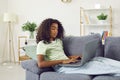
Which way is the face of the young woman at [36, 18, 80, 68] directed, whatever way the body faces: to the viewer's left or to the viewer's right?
to the viewer's right

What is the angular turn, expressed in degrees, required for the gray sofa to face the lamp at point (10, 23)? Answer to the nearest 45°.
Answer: approximately 135° to its right

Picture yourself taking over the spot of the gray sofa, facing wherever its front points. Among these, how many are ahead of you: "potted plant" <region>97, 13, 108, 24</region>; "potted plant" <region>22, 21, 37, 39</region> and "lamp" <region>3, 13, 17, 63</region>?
0

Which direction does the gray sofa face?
toward the camera

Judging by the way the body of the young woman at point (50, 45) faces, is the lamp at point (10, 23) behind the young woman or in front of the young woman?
behind

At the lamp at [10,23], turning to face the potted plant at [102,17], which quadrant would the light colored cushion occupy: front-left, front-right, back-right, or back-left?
front-right

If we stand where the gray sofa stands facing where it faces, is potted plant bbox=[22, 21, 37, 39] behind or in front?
behind

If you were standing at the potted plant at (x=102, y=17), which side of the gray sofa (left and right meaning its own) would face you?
back
